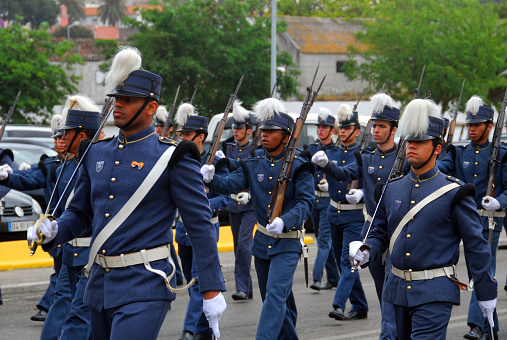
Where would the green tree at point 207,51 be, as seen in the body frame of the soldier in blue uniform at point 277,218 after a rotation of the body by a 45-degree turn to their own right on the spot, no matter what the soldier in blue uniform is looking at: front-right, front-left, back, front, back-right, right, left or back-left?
right

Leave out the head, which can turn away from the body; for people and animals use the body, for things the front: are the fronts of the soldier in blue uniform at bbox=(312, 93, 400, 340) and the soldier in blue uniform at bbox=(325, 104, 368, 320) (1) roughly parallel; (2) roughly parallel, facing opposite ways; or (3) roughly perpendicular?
roughly parallel

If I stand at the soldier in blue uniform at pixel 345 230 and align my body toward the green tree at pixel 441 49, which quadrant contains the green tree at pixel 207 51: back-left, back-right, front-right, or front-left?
front-left

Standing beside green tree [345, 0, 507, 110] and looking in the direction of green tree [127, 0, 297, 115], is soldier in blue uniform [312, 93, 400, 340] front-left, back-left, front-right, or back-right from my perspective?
front-left

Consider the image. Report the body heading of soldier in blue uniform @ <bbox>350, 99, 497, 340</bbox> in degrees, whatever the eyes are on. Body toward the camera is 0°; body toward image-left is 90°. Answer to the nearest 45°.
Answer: approximately 45°

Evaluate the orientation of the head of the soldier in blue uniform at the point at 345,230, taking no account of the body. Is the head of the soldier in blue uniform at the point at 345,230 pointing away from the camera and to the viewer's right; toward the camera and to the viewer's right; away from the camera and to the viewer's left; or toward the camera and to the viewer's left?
toward the camera and to the viewer's left

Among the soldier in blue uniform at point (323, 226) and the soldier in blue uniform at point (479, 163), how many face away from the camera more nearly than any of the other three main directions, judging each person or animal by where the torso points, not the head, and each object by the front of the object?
0

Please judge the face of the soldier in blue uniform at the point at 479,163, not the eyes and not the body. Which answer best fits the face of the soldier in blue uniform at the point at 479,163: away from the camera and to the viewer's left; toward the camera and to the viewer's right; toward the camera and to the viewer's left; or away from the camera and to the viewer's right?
toward the camera and to the viewer's left

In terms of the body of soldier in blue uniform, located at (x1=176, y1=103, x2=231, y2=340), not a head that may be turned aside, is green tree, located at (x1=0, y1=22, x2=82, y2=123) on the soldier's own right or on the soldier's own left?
on the soldier's own right

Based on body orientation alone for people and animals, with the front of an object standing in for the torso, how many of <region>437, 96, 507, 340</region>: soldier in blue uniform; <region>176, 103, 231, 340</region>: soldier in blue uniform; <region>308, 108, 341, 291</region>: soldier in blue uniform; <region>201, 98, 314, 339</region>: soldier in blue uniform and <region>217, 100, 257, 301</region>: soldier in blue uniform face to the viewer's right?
0

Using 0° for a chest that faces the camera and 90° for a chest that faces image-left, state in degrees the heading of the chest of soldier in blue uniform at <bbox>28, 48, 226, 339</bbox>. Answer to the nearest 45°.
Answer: approximately 45°

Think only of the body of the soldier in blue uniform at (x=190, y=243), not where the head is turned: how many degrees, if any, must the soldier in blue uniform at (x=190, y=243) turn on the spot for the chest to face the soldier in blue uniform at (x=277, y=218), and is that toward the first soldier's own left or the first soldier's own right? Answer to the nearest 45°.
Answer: approximately 90° to the first soldier's own left

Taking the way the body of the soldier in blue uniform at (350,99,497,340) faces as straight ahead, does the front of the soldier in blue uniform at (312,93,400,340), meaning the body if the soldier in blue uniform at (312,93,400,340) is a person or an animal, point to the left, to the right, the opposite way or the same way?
the same way
